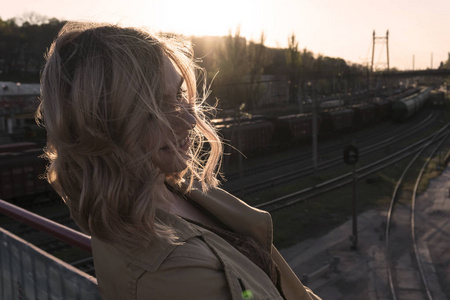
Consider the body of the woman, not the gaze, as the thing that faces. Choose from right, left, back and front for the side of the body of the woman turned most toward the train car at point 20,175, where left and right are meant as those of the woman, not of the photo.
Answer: left

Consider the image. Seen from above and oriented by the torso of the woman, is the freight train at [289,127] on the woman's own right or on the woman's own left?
on the woman's own left

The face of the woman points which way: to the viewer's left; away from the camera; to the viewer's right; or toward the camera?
to the viewer's right

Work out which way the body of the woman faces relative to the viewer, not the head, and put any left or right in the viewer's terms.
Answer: facing to the right of the viewer
